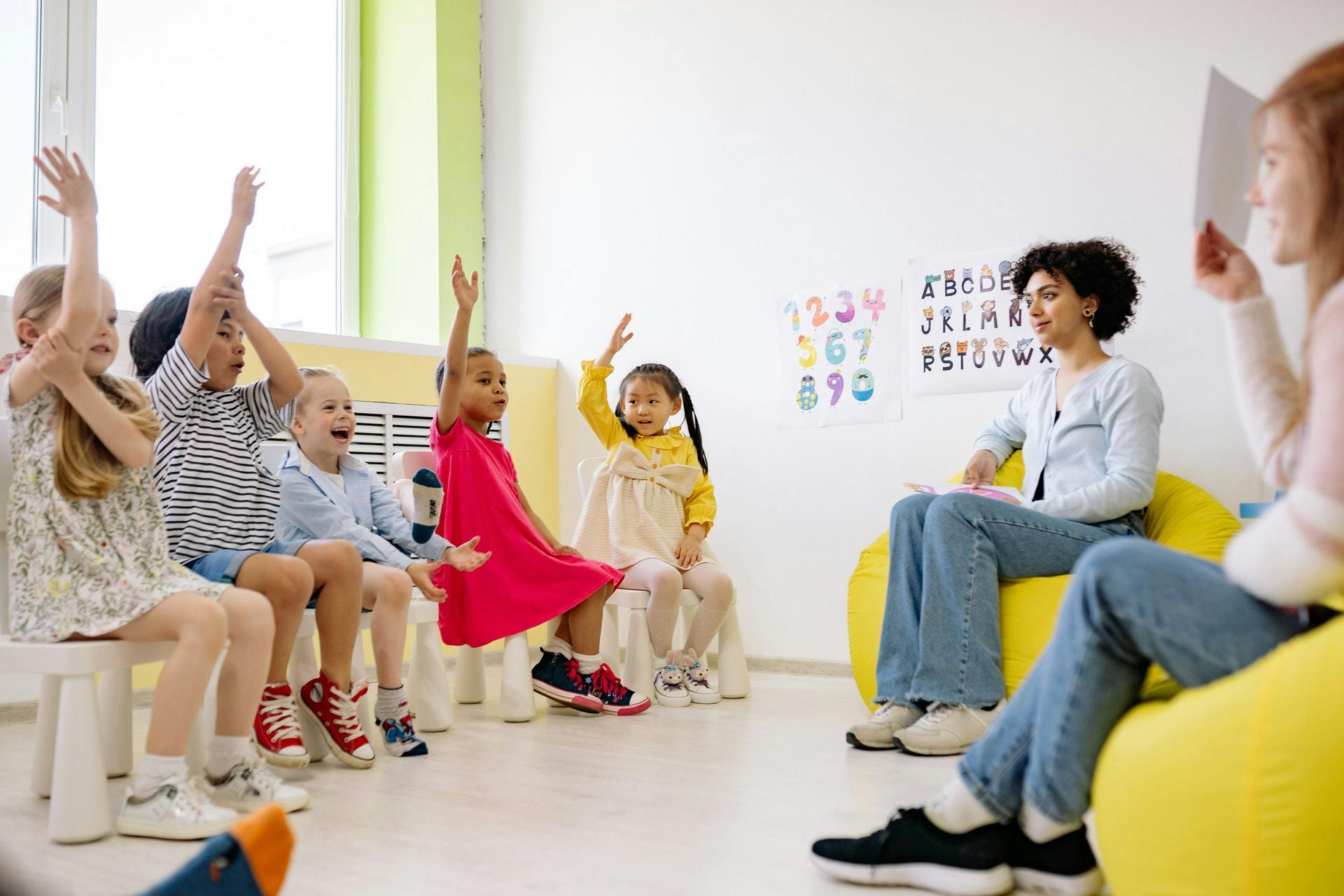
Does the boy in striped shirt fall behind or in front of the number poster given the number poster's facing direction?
in front

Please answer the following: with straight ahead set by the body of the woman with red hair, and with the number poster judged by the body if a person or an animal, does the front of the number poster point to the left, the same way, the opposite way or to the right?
to the left

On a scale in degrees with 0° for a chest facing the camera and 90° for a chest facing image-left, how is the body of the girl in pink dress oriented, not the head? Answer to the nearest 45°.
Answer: approximately 270°

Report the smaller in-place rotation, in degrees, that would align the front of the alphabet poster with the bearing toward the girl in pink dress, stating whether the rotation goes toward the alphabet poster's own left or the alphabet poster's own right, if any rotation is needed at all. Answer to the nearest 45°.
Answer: approximately 45° to the alphabet poster's own right

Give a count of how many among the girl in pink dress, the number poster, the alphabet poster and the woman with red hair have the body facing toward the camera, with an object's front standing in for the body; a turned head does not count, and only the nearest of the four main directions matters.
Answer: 2

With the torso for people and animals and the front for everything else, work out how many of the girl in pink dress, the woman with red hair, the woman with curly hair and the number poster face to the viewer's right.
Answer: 1

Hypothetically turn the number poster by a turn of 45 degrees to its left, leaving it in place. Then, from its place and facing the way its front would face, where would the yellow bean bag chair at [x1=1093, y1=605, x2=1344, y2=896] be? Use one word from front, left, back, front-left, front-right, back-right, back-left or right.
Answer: front-right

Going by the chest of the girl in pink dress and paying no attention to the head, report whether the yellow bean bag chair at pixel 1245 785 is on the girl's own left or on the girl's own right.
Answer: on the girl's own right

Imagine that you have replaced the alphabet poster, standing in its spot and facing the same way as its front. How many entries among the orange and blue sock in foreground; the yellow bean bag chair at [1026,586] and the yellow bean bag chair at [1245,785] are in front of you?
3

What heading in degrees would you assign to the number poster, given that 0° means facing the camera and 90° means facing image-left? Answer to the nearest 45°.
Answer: approximately 0°

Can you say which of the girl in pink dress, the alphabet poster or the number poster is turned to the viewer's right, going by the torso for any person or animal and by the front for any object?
the girl in pink dress

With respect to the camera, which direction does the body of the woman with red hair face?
to the viewer's left

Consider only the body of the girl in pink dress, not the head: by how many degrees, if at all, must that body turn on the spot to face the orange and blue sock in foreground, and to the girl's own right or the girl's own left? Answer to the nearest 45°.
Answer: approximately 90° to the girl's own right

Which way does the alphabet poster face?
toward the camera

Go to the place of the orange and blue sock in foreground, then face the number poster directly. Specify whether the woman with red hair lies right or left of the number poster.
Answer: right

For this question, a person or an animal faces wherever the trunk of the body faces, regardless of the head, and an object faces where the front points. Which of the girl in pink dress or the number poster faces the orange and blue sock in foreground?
the number poster
